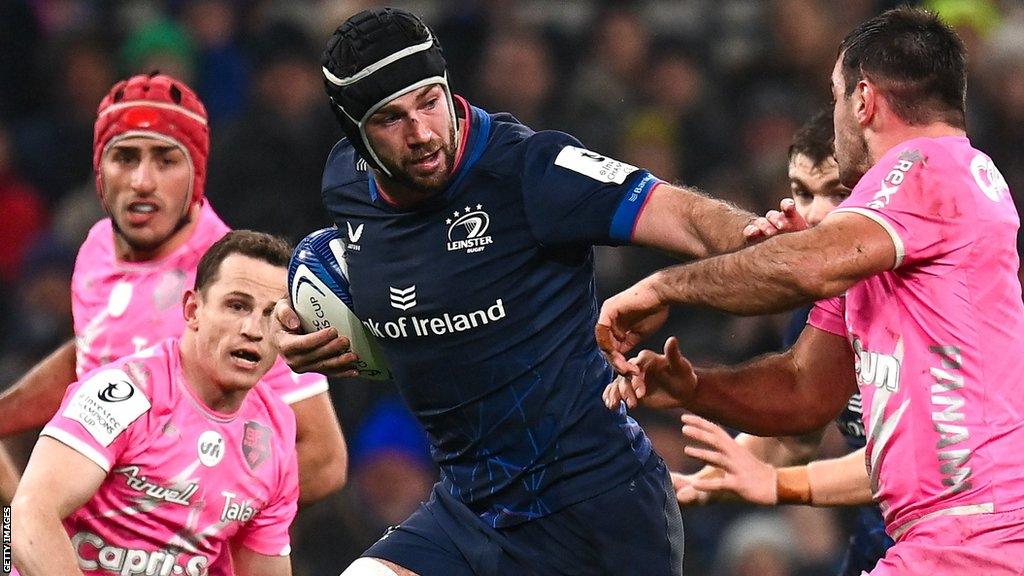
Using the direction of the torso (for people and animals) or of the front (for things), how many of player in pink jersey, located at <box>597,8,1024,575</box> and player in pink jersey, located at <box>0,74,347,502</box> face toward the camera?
1

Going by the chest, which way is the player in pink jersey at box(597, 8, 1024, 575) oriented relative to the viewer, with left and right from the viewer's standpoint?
facing to the left of the viewer

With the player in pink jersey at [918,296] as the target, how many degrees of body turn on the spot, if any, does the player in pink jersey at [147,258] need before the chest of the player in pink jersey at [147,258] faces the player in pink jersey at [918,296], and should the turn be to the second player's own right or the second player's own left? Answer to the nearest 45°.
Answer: approximately 45° to the second player's own left

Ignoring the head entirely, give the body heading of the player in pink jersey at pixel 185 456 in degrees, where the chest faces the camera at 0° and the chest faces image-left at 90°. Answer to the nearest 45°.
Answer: approximately 315°

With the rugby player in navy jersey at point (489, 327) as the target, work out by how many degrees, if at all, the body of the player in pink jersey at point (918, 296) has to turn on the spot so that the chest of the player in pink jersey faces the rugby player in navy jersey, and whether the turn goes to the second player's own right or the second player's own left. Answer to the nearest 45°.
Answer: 0° — they already face them

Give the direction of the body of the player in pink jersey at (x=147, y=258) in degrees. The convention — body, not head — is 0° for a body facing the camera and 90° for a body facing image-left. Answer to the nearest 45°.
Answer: approximately 0°
